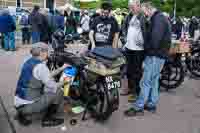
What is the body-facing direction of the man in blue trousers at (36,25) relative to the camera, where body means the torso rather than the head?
away from the camera

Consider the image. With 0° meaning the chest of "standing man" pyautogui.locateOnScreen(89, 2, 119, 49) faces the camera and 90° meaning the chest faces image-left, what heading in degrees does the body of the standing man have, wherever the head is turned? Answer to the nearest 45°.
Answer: approximately 0°

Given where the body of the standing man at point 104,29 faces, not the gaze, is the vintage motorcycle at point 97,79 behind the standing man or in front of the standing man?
in front

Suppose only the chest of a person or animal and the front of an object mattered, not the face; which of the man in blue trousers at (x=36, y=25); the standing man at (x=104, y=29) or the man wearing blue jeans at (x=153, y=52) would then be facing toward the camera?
the standing man

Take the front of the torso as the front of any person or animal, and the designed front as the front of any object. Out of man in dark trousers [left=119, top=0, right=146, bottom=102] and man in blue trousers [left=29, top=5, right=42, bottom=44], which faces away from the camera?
man in blue trousers [left=29, top=5, right=42, bottom=44]

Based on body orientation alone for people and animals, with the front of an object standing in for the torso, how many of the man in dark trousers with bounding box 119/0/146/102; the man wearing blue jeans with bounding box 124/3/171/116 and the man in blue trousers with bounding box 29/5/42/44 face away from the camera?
1

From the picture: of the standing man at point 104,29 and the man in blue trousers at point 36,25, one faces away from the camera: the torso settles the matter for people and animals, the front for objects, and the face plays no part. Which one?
the man in blue trousers

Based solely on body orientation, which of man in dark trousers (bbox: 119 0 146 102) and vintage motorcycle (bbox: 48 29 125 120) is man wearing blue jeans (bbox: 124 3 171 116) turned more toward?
the vintage motorcycle

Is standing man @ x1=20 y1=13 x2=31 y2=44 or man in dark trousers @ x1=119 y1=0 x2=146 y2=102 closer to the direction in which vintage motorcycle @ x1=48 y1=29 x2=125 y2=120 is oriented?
the standing man

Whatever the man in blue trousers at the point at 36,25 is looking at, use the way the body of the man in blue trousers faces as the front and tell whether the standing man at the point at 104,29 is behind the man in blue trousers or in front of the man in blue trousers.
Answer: behind

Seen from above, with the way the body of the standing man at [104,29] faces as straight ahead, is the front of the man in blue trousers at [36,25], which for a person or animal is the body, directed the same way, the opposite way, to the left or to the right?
the opposite way

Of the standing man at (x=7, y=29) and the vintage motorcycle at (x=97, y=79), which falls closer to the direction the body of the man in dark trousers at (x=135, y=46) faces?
the vintage motorcycle
